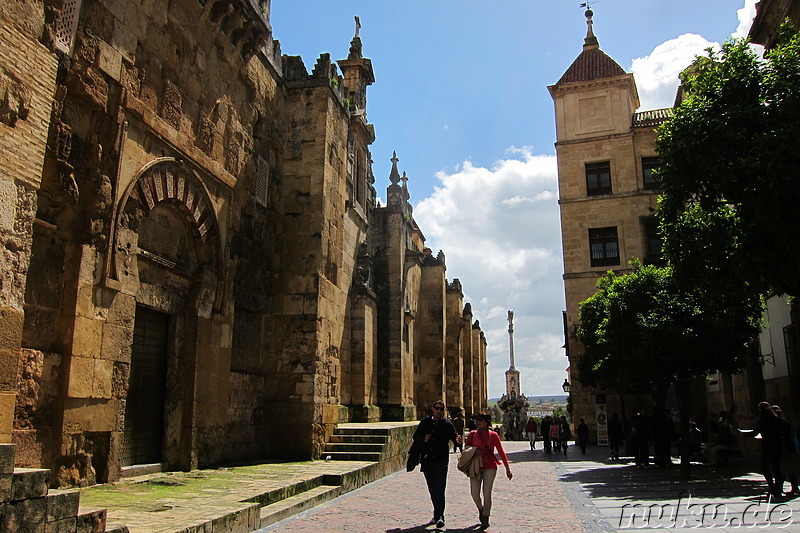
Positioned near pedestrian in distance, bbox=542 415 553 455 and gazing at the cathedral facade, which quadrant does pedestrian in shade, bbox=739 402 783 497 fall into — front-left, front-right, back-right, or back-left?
front-left

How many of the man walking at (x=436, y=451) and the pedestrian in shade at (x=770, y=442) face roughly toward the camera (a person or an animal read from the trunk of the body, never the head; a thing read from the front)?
1

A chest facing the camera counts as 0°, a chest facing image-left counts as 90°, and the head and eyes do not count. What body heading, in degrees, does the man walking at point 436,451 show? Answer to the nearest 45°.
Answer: approximately 0°

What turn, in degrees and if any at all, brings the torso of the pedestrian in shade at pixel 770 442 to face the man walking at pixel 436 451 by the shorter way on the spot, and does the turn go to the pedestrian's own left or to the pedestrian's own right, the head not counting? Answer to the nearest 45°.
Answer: approximately 45° to the pedestrian's own left

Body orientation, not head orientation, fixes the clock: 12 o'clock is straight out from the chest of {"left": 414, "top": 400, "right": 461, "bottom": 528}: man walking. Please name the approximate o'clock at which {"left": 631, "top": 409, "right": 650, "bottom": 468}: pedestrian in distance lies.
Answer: The pedestrian in distance is roughly at 7 o'clock from the man walking.

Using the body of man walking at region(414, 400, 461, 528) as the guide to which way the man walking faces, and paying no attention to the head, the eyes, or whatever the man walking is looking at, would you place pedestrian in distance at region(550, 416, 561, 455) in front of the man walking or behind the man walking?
behind

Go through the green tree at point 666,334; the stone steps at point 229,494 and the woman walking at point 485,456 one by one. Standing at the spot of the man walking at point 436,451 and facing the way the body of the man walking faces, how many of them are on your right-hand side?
1

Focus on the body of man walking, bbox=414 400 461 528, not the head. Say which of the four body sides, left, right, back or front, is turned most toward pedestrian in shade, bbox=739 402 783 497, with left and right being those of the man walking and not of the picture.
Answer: left

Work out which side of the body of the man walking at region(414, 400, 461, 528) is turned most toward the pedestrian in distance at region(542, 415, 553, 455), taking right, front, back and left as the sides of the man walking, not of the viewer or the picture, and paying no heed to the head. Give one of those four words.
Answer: back

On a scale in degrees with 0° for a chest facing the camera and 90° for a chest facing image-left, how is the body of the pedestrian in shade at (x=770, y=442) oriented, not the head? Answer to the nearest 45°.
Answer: approximately 90°

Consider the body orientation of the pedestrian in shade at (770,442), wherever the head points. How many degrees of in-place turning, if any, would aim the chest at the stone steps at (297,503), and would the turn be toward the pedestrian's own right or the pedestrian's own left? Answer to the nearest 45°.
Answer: approximately 45° to the pedestrian's own left

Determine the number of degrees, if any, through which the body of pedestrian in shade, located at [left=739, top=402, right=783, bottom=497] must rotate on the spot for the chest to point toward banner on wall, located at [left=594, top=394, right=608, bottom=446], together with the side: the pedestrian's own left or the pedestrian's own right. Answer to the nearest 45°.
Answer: approximately 90° to the pedestrian's own right
